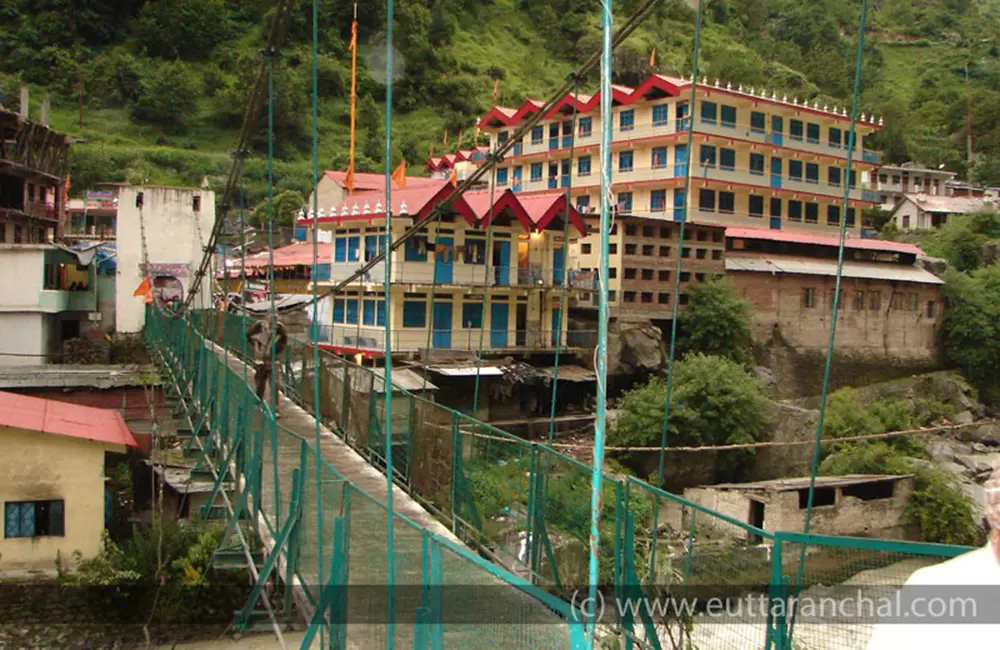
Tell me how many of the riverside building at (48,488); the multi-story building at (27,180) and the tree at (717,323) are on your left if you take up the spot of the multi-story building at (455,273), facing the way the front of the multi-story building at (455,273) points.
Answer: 1

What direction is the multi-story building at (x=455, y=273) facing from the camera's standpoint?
toward the camera

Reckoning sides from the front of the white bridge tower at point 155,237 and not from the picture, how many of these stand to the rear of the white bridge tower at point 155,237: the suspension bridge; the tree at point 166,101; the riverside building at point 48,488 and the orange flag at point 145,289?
1

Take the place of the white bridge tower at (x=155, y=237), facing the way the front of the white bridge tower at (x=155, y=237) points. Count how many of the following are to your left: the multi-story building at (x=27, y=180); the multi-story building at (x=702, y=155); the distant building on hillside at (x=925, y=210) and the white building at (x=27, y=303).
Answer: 2

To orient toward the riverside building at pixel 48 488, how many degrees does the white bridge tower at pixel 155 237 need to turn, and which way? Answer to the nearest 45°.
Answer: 0° — it already faces it

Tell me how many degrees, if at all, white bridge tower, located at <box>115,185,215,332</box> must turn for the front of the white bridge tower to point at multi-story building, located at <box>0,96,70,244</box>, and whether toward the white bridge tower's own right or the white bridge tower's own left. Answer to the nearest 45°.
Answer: approximately 135° to the white bridge tower's own right

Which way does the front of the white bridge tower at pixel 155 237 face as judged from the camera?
facing the viewer

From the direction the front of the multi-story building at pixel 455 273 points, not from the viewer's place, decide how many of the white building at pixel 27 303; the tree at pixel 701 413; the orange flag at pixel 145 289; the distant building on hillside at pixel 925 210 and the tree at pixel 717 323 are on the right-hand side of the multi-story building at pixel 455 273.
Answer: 2

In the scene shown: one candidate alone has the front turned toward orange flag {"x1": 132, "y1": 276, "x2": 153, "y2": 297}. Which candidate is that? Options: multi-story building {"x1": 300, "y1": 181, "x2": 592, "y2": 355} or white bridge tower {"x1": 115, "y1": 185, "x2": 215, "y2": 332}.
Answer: the white bridge tower

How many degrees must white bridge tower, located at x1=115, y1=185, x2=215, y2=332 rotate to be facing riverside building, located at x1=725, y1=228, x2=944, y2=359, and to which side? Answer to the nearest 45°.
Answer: approximately 90° to its left

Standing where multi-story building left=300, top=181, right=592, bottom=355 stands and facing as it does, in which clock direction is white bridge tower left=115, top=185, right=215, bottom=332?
The white bridge tower is roughly at 4 o'clock from the multi-story building.

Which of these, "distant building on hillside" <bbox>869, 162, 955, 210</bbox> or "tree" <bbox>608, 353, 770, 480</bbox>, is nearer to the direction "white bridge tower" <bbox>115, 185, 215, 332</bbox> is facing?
the tree

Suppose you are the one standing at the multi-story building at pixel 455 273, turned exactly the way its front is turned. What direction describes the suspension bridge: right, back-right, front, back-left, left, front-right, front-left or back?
front

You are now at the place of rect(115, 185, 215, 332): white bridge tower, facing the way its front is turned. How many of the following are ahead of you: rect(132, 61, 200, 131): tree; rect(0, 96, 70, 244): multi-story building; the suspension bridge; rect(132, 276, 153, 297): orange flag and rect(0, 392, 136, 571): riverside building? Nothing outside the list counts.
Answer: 3

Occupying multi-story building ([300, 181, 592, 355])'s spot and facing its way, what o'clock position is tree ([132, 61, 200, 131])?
The tree is roughly at 5 o'clock from the multi-story building.
